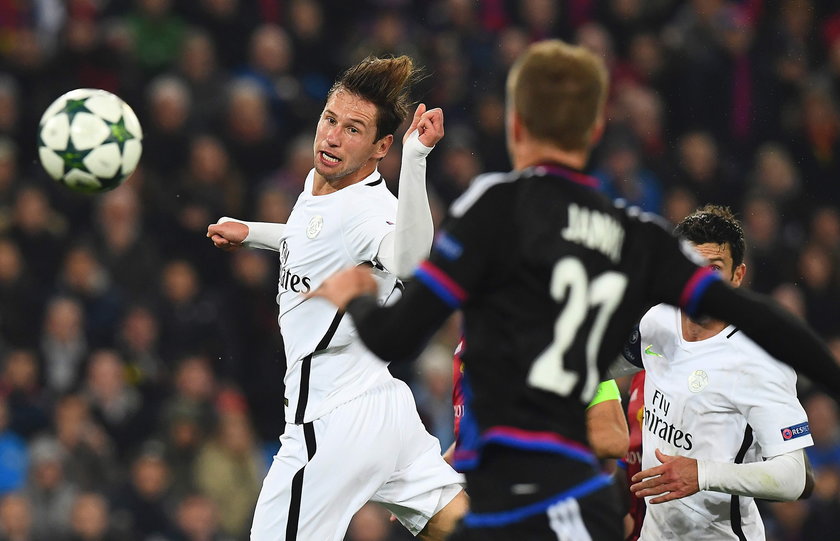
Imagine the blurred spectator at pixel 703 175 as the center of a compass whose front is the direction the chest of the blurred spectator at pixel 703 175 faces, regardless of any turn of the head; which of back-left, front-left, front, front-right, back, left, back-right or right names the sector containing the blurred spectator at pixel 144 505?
front-right

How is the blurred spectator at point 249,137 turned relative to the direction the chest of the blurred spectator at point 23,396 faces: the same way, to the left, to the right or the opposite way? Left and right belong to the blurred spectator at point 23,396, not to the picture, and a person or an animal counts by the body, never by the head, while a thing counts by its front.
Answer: the same way

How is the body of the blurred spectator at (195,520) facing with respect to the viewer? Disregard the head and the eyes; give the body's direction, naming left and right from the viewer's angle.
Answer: facing the viewer

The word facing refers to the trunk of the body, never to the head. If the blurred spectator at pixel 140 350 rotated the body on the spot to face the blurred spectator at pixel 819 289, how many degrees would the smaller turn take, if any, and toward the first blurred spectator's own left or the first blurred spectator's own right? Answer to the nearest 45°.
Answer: approximately 90° to the first blurred spectator's own left

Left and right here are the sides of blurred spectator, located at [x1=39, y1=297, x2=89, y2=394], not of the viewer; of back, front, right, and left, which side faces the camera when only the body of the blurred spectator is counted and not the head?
front

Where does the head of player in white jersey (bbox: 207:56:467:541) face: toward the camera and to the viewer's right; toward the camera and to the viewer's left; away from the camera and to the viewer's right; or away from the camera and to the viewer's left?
toward the camera and to the viewer's left

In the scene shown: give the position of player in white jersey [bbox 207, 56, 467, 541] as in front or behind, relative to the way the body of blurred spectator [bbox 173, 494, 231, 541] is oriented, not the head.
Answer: in front

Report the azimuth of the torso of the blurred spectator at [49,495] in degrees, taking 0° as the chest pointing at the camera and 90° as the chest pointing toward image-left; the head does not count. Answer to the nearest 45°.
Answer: approximately 0°

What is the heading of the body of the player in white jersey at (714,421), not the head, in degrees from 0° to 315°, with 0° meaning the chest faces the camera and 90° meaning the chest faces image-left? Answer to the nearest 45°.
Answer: approximately 45°

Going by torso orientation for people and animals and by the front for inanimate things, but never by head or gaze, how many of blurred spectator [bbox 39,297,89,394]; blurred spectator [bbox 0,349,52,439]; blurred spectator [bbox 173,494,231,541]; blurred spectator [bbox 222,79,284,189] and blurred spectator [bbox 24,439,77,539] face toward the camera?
5

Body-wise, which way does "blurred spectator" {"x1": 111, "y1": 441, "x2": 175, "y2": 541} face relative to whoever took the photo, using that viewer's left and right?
facing the viewer

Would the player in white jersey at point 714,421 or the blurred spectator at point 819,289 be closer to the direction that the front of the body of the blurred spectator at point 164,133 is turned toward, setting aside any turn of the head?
the player in white jersey

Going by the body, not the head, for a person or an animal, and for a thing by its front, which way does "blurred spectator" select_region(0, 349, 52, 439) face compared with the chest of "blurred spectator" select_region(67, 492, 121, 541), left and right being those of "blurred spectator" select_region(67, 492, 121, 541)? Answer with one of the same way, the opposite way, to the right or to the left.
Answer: the same way
